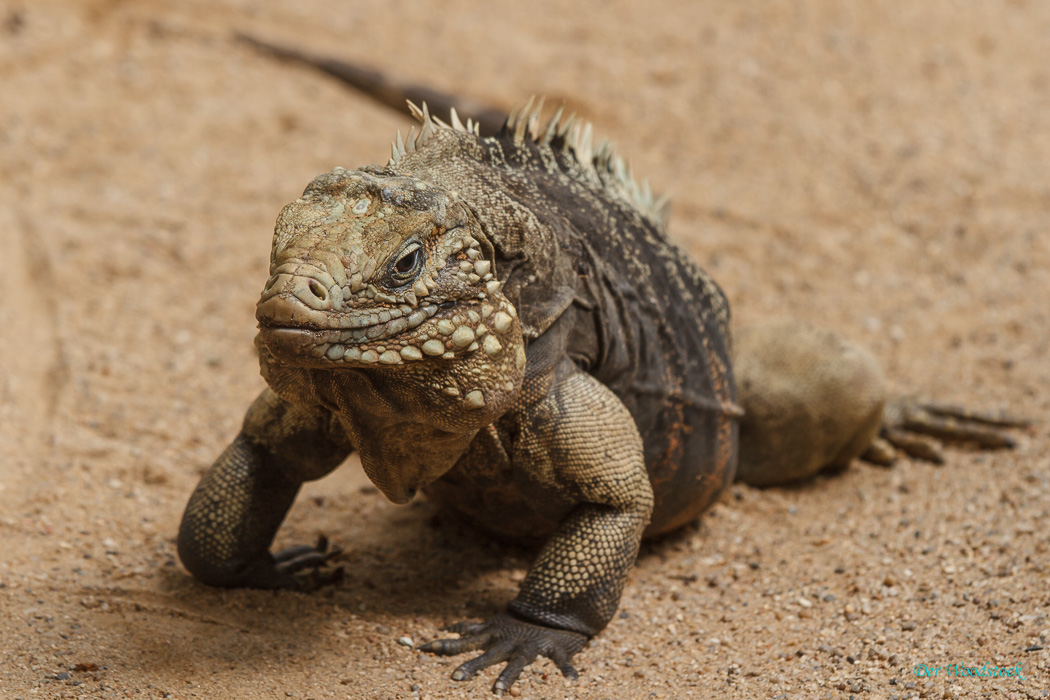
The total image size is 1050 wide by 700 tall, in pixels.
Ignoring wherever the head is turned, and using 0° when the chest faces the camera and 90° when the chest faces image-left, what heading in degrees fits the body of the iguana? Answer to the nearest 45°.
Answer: approximately 45°
